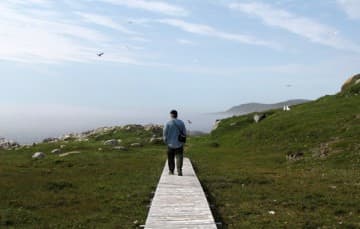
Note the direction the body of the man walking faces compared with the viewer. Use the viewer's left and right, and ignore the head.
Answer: facing away from the viewer

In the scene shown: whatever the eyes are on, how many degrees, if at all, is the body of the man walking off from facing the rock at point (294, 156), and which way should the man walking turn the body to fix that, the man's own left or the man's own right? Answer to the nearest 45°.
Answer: approximately 45° to the man's own right
